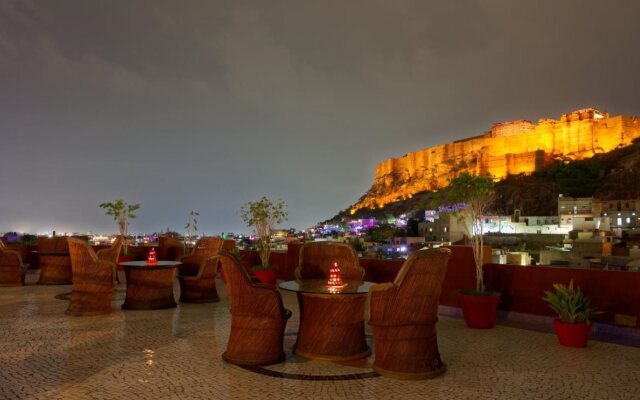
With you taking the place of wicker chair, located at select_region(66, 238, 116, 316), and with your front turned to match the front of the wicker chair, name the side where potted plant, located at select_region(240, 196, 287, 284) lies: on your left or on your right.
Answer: on your left

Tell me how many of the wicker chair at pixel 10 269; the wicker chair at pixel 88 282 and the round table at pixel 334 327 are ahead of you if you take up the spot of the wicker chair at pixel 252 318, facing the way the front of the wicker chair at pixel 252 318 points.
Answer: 1

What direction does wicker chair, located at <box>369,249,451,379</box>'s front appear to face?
to the viewer's left

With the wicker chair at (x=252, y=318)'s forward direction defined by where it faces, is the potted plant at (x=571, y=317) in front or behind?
in front

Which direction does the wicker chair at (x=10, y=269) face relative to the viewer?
to the viewer's right

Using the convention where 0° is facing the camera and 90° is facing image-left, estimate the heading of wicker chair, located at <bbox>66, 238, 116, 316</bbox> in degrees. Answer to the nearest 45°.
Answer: approximately 270°

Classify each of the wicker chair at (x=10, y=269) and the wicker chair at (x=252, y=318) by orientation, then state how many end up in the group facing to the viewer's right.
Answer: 2

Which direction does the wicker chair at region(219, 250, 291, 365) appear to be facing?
to the viewer's right

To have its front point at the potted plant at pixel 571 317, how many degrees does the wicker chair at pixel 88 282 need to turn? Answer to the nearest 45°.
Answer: approximately 45° to its right

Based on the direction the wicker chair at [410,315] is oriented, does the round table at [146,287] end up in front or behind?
in front
